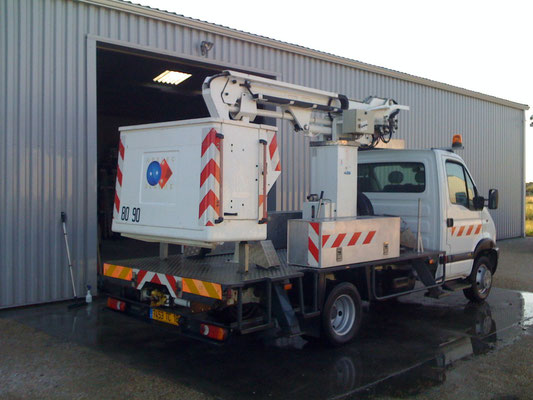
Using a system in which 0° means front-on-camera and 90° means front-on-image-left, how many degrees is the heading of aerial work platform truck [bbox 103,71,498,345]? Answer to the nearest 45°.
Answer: approximately 225°

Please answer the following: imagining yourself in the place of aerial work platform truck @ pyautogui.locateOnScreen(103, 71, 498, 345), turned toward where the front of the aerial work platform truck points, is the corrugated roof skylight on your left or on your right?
on your left
